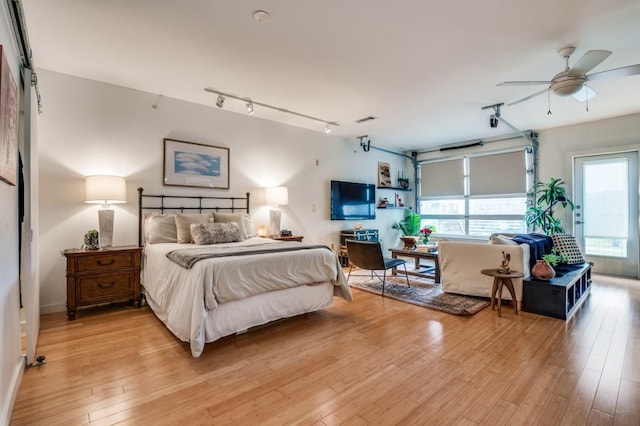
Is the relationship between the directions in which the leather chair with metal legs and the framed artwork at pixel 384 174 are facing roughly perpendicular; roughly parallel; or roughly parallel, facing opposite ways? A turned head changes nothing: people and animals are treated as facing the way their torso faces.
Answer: roughly perpendicular

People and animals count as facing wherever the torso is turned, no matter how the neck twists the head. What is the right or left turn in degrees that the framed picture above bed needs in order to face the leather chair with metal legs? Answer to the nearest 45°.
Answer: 0° — it already faces it

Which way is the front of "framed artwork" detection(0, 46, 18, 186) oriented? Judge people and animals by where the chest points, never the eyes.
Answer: to the viewer's right

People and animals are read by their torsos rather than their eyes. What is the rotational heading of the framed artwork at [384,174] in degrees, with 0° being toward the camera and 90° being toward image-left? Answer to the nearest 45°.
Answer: approximately 315°

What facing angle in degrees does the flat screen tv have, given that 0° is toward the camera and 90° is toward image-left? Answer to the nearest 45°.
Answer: approximately 315°

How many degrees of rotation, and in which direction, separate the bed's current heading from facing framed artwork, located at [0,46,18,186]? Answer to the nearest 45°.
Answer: approximately 90° to its right
